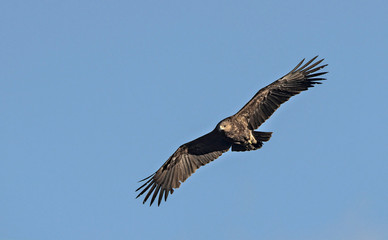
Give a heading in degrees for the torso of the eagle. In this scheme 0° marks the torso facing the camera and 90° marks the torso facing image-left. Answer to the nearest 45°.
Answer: approximately 45°
